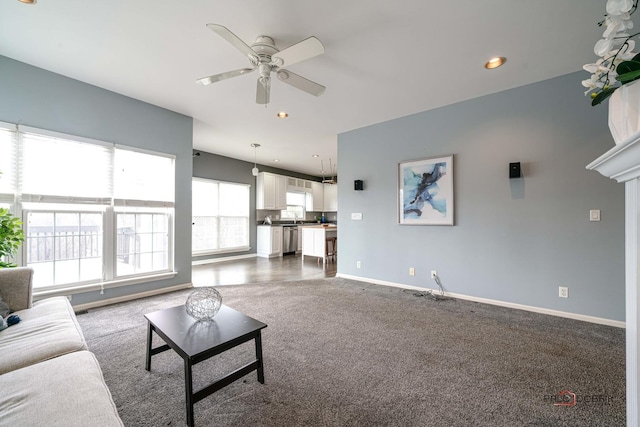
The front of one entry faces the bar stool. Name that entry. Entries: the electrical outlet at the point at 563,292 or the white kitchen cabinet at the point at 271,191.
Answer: the white kitchen cabinet

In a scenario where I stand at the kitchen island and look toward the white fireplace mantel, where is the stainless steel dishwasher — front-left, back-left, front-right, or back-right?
back-right

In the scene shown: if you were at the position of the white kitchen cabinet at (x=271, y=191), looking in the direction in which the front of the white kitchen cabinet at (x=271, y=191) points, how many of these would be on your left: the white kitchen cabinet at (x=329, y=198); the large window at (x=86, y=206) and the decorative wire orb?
1

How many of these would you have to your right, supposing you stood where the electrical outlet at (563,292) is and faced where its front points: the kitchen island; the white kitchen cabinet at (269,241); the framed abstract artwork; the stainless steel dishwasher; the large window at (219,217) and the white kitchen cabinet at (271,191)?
6

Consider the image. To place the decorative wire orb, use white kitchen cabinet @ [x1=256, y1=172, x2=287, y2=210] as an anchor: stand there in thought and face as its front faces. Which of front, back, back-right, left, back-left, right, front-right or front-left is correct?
front-right

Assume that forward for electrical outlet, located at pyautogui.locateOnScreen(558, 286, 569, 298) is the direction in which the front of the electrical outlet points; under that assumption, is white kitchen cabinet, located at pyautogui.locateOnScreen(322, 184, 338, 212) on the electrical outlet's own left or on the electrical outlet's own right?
on the electrical outlet's own right

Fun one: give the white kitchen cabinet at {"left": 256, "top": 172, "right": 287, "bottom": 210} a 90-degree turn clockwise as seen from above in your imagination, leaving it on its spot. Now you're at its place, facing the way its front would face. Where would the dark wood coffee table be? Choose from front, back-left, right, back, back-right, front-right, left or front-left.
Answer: front-left

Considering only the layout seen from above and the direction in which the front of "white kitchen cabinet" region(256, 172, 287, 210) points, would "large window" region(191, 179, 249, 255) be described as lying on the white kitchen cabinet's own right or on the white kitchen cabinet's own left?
on the white kitchen cabinet's own right

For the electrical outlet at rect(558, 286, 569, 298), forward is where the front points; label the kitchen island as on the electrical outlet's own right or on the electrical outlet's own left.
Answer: on the electrical outlet's own right

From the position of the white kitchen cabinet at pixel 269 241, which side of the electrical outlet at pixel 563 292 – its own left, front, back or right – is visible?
right

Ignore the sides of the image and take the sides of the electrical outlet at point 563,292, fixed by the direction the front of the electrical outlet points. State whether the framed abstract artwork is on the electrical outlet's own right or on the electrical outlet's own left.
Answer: on the electrical outlet's own right

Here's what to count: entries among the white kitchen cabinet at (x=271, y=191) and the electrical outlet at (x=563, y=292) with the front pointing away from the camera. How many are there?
0

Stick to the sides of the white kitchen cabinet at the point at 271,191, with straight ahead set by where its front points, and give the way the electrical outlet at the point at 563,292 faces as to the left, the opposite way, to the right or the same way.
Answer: to the right

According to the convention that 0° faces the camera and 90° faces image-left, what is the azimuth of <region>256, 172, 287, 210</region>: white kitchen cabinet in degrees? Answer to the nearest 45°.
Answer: approximately 315°

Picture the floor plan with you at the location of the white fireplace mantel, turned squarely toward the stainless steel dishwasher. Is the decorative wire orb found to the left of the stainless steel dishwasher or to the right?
left
